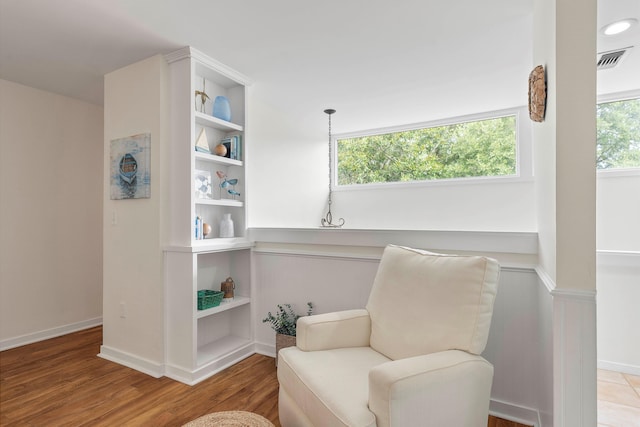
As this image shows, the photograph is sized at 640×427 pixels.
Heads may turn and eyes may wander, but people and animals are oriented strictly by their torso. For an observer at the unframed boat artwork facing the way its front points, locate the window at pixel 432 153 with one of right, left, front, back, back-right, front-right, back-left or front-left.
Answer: back-left

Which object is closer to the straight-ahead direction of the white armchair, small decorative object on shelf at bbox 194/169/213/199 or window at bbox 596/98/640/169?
the small decorative object on shelf

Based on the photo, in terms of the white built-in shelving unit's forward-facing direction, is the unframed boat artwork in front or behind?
behind

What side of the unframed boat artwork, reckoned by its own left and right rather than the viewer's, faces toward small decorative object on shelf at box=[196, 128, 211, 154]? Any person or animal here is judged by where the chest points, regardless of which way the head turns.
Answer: left

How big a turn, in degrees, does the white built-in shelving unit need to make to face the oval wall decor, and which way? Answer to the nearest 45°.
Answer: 0° — it already faces it

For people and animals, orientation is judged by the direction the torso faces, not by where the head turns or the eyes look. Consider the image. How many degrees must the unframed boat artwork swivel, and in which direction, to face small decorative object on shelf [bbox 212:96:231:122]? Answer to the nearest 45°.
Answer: approximately 90° to its left

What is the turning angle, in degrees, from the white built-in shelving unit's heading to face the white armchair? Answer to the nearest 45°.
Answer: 0° — it already faces it

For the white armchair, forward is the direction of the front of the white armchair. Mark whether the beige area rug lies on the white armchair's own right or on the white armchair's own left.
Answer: on the white armchair's own right

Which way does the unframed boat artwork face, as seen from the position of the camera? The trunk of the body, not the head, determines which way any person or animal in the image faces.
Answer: facing the viewer and to the left of the viewer

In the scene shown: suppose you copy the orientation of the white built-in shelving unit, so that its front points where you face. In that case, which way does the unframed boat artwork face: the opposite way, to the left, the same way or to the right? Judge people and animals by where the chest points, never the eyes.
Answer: to the right

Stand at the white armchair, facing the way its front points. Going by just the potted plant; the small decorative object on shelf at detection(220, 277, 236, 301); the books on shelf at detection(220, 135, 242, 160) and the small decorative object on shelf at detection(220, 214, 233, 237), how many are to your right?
4

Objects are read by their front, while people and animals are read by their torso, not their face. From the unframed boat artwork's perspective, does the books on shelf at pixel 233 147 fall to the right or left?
on its left

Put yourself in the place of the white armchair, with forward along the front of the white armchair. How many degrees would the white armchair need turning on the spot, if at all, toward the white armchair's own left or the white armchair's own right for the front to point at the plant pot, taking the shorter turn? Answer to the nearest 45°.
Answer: approximately 90° to the white armchair's own right

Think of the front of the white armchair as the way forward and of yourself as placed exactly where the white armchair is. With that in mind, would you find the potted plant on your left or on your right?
on your right

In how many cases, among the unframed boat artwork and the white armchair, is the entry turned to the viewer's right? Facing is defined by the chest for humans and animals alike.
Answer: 0

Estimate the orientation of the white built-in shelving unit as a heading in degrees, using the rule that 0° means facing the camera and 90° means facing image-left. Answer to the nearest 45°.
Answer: approximately 315°
